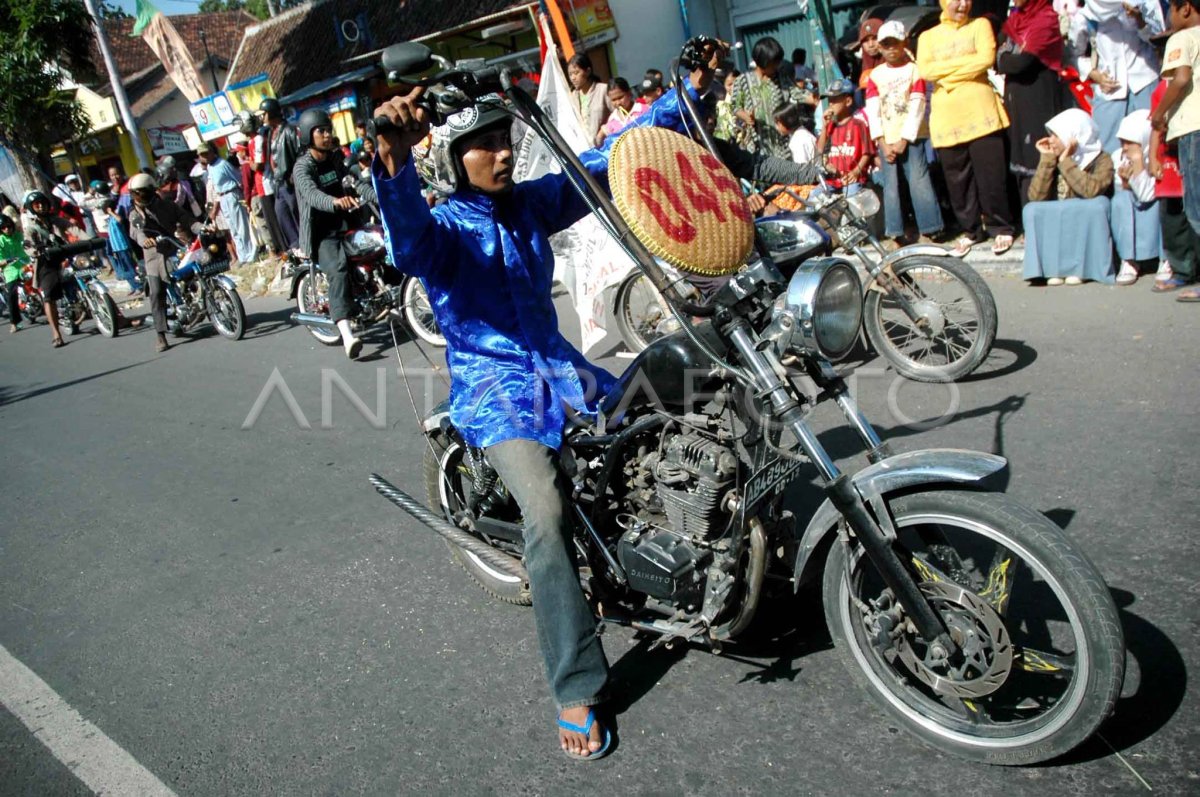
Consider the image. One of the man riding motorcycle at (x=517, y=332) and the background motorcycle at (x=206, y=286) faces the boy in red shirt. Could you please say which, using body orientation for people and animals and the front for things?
the background motorcycle

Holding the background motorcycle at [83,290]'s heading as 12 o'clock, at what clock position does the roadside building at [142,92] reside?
The roadside building is roughly at 8 o'clock from the background motorcycle.

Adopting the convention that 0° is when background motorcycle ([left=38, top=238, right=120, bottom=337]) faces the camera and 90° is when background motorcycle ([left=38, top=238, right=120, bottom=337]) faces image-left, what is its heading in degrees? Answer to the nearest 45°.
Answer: approximately 315°

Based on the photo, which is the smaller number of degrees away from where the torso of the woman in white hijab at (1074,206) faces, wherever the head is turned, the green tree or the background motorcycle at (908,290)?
the background motorcycle

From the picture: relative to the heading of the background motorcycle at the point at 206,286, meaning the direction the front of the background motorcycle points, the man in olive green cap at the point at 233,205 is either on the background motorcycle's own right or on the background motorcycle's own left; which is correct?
on the background motorcycle's own left

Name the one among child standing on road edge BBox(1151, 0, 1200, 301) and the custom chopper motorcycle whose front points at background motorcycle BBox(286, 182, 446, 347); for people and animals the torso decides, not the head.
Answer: the child standing on road edge

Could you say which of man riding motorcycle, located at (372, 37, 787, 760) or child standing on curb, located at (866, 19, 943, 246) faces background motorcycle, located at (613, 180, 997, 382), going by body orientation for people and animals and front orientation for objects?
the child standing on curb

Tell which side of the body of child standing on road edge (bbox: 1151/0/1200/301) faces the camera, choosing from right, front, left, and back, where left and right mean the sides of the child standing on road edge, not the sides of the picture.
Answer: left
